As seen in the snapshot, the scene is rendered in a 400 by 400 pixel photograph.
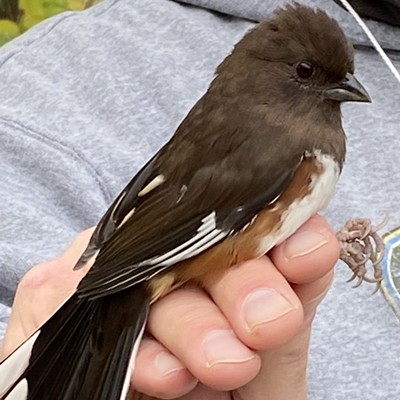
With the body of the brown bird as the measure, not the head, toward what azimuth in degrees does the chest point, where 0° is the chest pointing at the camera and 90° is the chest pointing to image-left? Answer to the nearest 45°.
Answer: approximately 270°
